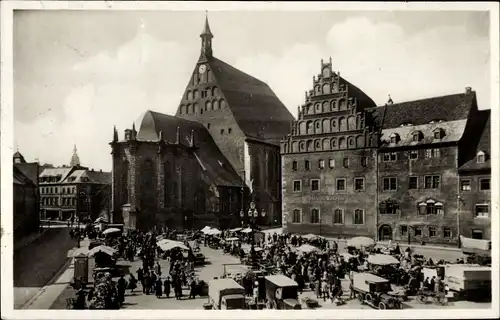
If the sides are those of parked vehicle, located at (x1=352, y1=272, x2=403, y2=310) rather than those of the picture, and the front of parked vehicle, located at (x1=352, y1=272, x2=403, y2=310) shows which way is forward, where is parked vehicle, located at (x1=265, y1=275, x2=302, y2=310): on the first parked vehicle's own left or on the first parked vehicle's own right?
on the first parked vehicle's own right

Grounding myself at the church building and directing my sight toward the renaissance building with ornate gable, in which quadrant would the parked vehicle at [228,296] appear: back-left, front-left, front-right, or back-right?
front-right

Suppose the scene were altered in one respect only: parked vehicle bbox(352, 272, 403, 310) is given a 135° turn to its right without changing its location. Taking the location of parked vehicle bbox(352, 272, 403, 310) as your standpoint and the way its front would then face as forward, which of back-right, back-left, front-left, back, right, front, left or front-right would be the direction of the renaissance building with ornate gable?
right

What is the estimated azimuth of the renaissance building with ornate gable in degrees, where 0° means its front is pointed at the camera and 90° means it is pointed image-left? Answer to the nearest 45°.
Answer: approximately 0°

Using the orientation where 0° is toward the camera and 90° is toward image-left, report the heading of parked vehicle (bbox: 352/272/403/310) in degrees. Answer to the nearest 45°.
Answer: approximately 315°

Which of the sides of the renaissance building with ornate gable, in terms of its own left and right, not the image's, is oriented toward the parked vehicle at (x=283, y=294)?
front

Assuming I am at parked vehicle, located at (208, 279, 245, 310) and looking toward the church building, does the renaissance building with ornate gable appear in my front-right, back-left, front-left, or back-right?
front-right
